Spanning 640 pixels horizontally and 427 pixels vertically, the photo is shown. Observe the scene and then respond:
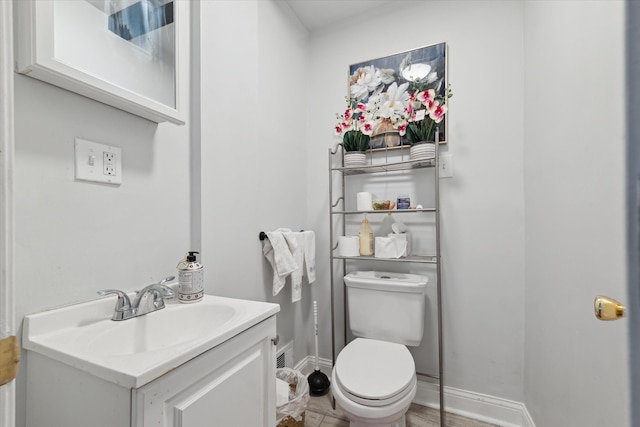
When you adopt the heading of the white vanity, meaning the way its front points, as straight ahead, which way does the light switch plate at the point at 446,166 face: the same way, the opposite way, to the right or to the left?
to the right

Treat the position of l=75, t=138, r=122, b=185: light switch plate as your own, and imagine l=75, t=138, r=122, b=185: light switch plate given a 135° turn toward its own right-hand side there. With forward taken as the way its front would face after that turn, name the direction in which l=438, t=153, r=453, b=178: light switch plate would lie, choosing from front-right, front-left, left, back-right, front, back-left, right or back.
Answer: back

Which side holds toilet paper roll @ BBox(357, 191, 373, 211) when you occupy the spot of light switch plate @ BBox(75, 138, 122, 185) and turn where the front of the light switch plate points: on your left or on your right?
on your left

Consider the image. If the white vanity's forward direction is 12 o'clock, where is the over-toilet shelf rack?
The over-toilet shelf rack is roughly at 10 o'clock from the white vanity.

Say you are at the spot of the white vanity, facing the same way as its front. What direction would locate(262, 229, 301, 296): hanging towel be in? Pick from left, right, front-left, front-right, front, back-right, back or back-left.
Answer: left

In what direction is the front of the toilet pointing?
toward the camera

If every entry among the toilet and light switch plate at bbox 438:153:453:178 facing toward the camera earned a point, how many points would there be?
2

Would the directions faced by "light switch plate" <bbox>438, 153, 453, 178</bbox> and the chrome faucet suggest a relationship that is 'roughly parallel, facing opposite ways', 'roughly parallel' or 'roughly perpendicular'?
roughly perpendicular

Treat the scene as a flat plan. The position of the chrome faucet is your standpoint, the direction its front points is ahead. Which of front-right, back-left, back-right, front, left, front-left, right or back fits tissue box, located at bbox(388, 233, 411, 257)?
front-left

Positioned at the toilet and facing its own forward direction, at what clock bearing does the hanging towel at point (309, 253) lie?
The hanging towel is roughly at 4 o'clock from the toilet.
